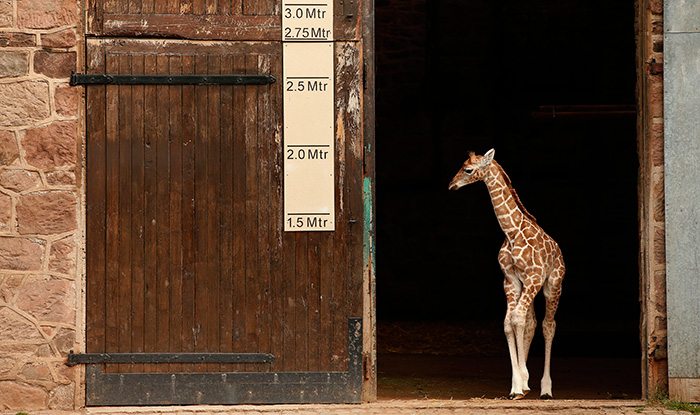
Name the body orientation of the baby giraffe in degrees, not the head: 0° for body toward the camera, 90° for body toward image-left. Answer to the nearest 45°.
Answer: approximately 45°

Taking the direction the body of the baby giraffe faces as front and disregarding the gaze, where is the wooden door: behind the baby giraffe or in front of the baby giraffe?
in front

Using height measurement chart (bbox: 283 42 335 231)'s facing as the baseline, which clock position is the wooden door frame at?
The wooden door frame is roughly at 9 o'clock from the height measurement chart.

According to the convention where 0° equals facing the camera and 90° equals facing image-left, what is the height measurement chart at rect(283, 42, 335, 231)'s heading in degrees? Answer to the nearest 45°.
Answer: approximately 0°

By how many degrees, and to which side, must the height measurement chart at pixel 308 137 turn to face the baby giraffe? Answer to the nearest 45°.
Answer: approximately 90° to its left

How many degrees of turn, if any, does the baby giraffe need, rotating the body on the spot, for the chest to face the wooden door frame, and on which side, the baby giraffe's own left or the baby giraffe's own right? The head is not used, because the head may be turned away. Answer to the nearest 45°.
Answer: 0° — it already faces it
